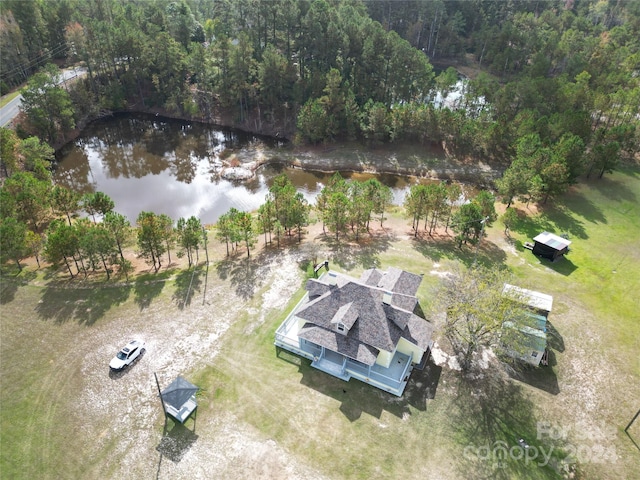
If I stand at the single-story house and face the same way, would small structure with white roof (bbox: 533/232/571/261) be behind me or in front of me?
behind

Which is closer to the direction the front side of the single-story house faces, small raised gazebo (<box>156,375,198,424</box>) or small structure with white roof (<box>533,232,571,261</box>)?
the small raised gazebo

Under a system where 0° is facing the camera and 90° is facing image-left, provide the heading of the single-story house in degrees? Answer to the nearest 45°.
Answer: approximately 45°

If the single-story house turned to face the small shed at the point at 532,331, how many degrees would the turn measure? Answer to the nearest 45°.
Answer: approximately 135° to its left

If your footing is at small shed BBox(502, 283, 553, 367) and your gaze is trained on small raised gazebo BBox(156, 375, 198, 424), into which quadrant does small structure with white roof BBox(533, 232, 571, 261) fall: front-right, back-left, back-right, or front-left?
back-right

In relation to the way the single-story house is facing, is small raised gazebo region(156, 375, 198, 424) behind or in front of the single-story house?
in front
